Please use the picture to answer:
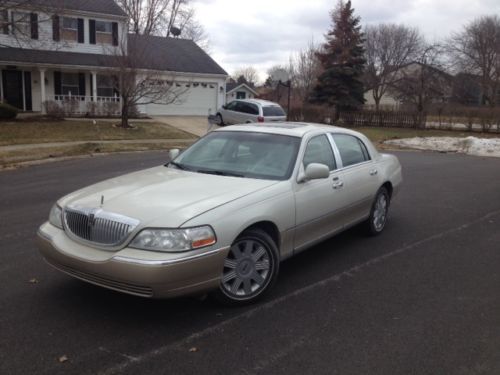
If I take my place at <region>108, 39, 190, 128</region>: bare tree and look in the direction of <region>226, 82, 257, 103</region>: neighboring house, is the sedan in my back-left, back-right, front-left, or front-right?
back-right

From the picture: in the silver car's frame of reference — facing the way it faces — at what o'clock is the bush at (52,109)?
The bush is roughly at 11 o'clock from the silver car.

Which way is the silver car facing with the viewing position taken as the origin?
facing away from the viewer and to the left of the viewer

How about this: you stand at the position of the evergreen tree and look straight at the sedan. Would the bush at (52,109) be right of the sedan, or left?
right

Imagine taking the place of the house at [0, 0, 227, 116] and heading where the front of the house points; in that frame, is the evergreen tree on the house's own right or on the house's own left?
on the house's own left

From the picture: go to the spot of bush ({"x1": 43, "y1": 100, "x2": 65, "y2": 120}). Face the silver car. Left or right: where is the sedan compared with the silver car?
right

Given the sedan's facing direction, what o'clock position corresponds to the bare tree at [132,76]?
The bare tree is roughly at 4 o'clock from the sedan.

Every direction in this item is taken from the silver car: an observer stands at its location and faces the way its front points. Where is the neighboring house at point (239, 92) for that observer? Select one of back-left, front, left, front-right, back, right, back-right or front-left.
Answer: front-right

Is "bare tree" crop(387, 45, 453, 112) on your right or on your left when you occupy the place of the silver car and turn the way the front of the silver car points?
on your right

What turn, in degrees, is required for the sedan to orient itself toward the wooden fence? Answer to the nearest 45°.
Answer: approximately 135° to its right

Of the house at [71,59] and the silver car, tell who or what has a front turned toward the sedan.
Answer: the house

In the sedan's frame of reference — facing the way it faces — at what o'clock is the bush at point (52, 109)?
The bush is roughly at 4 o'clock from the sedan.

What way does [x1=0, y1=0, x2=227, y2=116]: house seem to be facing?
toward the camera

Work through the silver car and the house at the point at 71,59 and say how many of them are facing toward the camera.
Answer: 1

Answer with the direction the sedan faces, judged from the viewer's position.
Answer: facing the viewer and to the left of the viewer
